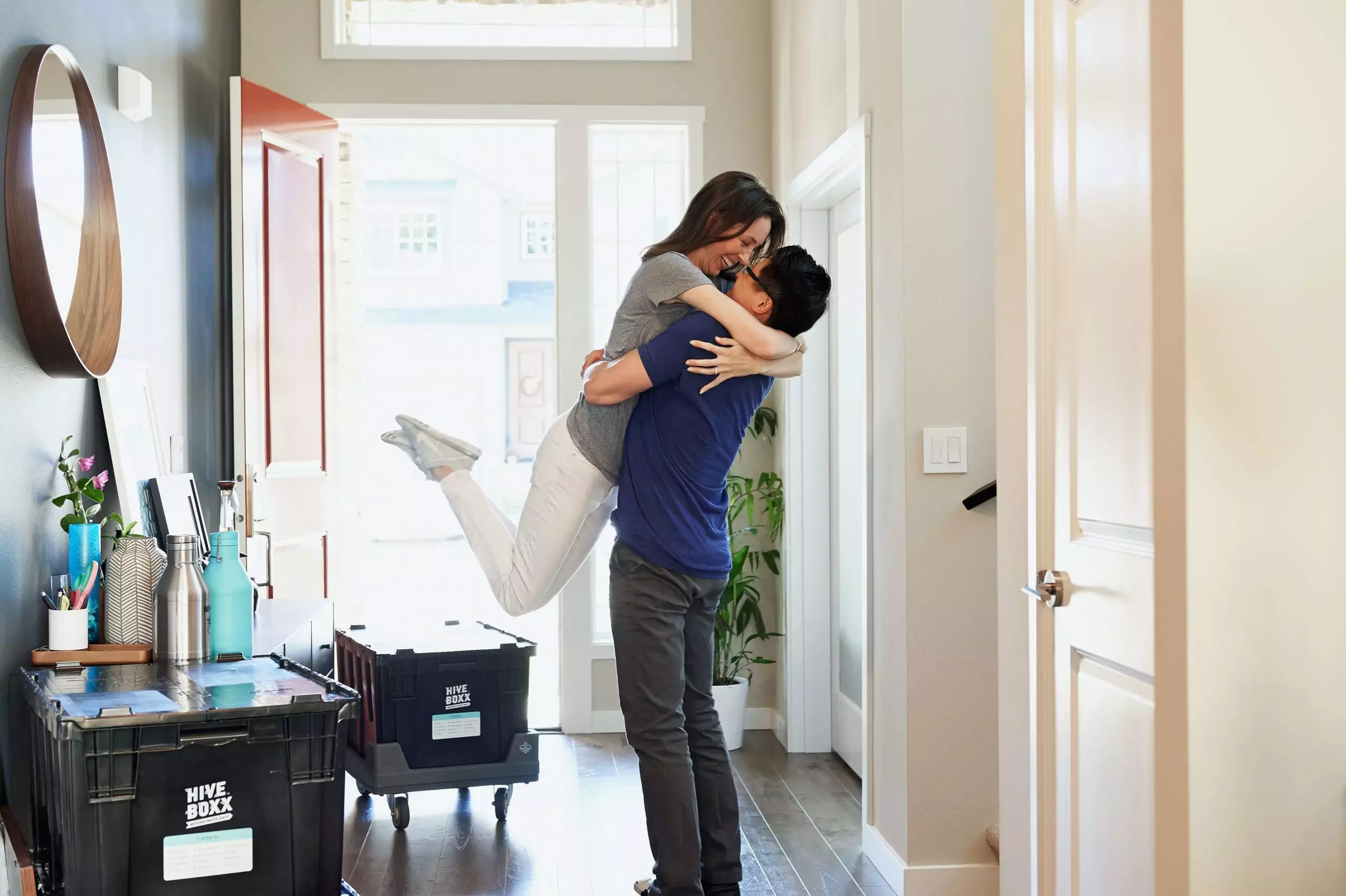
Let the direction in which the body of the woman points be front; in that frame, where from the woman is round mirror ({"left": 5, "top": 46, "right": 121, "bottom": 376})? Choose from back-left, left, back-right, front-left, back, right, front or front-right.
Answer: back

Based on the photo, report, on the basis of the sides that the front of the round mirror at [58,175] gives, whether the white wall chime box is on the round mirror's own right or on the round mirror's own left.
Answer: on the round mirror's own left

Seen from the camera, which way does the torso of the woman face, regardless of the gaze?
to the viewer's right

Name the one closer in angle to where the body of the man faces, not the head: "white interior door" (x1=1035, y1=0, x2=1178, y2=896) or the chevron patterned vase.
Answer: the chevron patterned vase

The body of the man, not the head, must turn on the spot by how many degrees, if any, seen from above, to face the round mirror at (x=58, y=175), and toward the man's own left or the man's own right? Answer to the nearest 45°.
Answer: approximately 45° to the man's own left

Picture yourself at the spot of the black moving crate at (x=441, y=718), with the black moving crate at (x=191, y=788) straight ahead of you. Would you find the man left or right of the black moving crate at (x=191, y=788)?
left

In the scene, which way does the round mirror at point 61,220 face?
to the viewer's right

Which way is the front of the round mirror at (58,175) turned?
to the viewer's right
